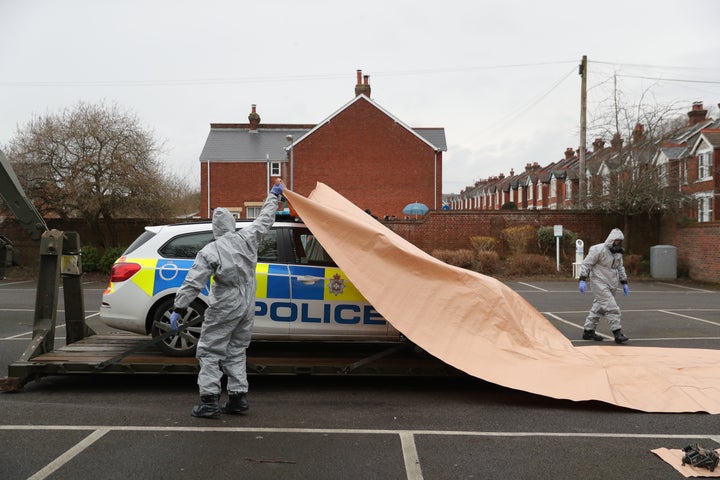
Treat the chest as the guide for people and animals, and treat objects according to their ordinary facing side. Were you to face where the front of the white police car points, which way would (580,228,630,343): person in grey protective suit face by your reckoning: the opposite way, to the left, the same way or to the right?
to the right

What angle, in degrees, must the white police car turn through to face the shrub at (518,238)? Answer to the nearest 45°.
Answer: approximately 45° to its left

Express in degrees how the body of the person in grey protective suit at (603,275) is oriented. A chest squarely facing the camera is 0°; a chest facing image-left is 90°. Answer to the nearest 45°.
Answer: approximately 315°

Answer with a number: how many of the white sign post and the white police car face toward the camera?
1

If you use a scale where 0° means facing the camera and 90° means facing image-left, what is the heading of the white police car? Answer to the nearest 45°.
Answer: approximately 270°
